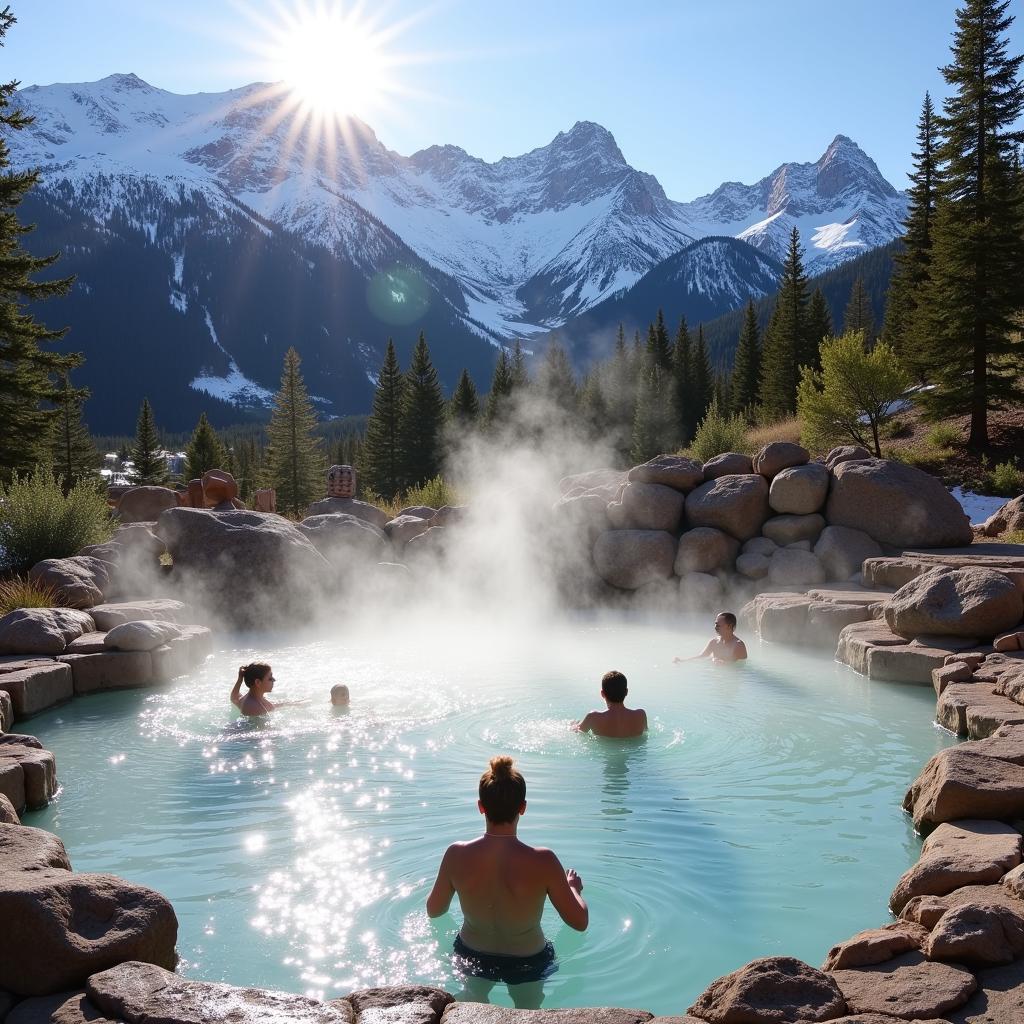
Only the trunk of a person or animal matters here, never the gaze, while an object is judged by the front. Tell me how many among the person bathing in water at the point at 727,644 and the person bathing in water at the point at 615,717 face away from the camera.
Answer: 1

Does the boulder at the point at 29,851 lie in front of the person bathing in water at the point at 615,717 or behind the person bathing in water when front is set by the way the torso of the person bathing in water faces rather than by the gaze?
behind

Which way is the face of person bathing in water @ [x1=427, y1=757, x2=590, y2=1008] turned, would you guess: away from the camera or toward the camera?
away from the camera

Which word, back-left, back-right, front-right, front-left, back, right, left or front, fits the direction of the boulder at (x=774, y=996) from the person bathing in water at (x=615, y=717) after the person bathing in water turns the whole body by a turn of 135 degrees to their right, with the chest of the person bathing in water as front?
front-right

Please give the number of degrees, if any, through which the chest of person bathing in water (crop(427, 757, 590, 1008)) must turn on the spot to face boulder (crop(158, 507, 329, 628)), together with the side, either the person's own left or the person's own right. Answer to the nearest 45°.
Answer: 0° — they already face it

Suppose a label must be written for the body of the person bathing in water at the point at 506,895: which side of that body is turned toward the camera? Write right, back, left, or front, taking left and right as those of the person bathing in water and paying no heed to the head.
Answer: back

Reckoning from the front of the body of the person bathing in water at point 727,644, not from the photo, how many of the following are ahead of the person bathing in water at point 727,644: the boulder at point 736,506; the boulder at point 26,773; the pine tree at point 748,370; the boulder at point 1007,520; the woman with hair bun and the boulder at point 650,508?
2

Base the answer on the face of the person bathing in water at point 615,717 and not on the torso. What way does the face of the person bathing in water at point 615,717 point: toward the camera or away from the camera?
away from the camera

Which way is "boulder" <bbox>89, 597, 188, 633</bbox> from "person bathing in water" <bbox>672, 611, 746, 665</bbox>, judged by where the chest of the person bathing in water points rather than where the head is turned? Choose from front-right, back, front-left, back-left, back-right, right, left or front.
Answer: front-right

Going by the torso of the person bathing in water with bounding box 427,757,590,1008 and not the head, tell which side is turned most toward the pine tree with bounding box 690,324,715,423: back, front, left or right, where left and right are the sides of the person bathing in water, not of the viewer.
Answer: front

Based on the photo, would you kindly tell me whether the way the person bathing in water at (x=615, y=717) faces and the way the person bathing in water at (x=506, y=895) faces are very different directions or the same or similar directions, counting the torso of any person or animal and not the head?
same or similar directions

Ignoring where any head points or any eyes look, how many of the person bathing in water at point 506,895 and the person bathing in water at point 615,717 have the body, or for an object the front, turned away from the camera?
2

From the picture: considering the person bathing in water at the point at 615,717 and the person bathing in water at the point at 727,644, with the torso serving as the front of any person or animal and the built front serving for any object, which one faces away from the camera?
the person bathing in water at the point at 615,717

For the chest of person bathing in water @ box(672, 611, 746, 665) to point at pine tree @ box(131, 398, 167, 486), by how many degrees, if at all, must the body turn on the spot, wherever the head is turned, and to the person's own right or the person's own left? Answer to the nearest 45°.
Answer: approximately 90° to the person's own right

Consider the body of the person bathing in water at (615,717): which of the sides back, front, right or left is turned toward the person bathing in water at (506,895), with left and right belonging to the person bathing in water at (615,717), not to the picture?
back

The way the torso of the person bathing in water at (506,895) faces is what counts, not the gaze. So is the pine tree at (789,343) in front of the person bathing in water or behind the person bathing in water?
in front
